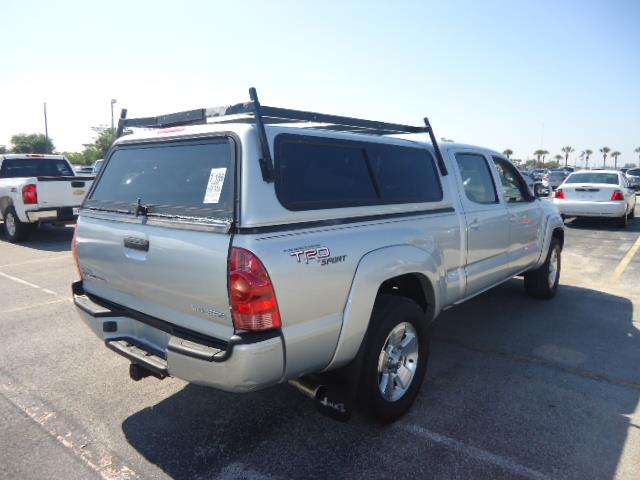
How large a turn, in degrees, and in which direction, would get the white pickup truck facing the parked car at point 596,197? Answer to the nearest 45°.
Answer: approximately 135° to its right

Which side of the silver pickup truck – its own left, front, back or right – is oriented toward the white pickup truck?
left

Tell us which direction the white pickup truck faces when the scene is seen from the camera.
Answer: facing away from the viewer and to the left of the viewer

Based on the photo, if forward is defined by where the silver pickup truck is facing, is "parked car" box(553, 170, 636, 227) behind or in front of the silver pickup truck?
in front

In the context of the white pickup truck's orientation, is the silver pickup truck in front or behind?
behind

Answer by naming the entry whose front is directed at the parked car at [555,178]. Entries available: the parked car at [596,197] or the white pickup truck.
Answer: the parked car at [596,197]

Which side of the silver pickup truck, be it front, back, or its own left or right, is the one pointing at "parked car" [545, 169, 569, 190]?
front

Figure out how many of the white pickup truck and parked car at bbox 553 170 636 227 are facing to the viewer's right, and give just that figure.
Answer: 0

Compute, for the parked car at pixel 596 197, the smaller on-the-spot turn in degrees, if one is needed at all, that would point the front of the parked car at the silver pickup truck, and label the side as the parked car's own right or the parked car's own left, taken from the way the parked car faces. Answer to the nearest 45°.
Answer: approximately 180°

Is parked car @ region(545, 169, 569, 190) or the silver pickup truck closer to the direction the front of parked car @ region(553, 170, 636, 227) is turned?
the parked car

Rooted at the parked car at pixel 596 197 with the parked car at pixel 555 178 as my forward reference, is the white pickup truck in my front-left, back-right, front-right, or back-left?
back-left

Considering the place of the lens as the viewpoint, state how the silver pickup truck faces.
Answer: facing away from the viewer and to the right of the viewer

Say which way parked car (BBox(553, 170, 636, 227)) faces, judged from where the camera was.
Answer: facing away from the viewer
